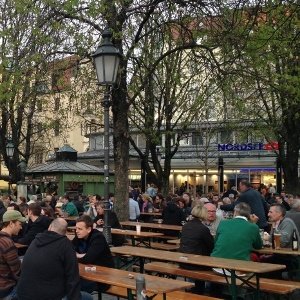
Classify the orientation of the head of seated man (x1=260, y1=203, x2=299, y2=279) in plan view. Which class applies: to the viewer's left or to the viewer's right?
to the viewer's left

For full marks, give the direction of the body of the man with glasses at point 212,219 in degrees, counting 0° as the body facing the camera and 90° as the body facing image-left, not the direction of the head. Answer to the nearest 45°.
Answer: approximately 0°

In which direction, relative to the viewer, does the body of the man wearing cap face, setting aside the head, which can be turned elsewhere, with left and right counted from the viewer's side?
facing to the right of the viewer

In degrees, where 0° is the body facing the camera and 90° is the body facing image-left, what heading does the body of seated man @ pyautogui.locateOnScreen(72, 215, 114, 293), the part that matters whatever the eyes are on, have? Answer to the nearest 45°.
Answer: approximately 45°

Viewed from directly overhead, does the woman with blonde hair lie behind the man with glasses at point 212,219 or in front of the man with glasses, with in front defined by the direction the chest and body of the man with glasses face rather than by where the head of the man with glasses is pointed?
in front

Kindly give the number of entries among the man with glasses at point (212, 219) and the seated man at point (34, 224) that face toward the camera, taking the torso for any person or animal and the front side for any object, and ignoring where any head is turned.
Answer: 1

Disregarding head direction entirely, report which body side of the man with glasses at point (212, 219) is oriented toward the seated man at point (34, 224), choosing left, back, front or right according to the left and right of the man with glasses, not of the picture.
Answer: right

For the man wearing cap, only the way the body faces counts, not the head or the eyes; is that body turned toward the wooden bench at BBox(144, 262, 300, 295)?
yes

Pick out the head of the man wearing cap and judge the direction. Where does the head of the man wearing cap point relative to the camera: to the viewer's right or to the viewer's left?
to the viewer's right

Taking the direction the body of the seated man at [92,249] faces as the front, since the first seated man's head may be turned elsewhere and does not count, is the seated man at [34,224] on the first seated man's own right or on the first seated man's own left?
on the first seated man's own right
